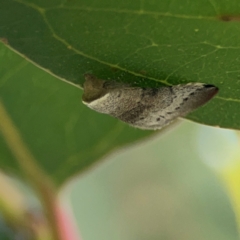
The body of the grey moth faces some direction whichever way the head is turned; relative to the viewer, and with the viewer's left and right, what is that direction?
facing to the left of the viewer
